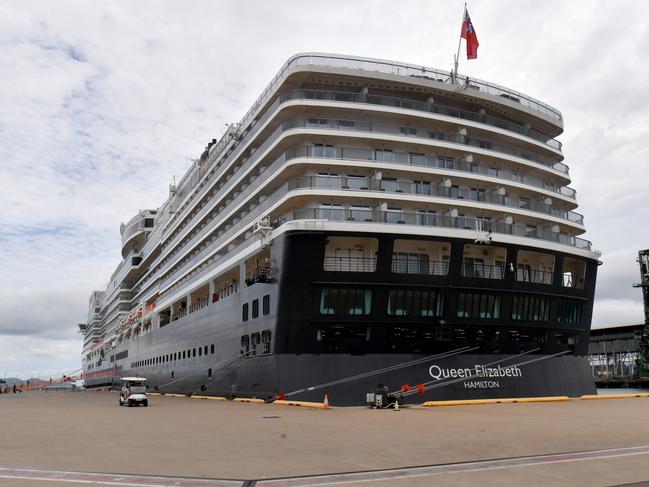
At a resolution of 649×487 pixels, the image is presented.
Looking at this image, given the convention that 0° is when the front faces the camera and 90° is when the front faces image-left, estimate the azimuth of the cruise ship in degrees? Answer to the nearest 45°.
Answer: approximately 135°
